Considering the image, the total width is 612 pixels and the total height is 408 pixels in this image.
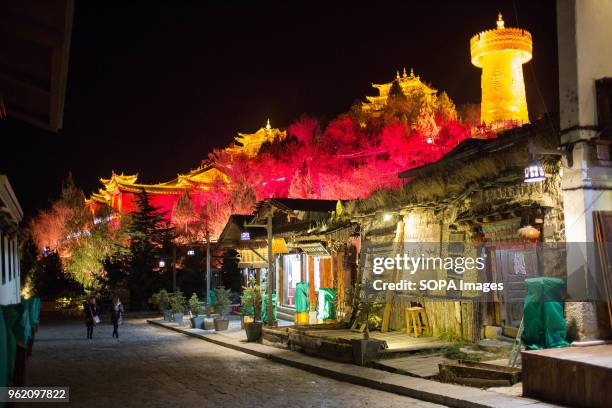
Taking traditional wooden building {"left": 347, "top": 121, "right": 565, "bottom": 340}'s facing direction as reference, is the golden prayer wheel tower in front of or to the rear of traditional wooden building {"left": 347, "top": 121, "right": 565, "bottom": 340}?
to the rear

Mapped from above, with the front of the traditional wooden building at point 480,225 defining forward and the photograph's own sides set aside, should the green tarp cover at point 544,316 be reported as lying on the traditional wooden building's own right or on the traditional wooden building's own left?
on the traditional wooden building's own left

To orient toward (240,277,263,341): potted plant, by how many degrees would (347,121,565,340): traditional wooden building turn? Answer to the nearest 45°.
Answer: approximately 90° to its right

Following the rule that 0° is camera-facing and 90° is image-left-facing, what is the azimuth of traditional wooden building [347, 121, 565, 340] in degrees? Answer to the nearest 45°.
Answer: approximately 45°

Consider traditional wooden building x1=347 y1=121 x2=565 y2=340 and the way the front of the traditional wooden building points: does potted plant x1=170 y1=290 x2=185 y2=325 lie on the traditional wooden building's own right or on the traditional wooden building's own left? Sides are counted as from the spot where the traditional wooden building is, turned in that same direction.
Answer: on the traditional wooden building's own right

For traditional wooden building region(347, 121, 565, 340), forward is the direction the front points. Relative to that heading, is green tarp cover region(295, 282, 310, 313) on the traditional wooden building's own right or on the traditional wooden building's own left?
on the traditional wooden building's own right

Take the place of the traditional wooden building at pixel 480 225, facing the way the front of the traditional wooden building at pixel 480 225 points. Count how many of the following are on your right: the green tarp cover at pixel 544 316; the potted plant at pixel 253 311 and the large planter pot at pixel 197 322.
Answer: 2

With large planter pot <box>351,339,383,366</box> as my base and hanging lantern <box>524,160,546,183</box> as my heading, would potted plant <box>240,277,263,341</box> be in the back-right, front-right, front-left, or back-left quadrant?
back-left
